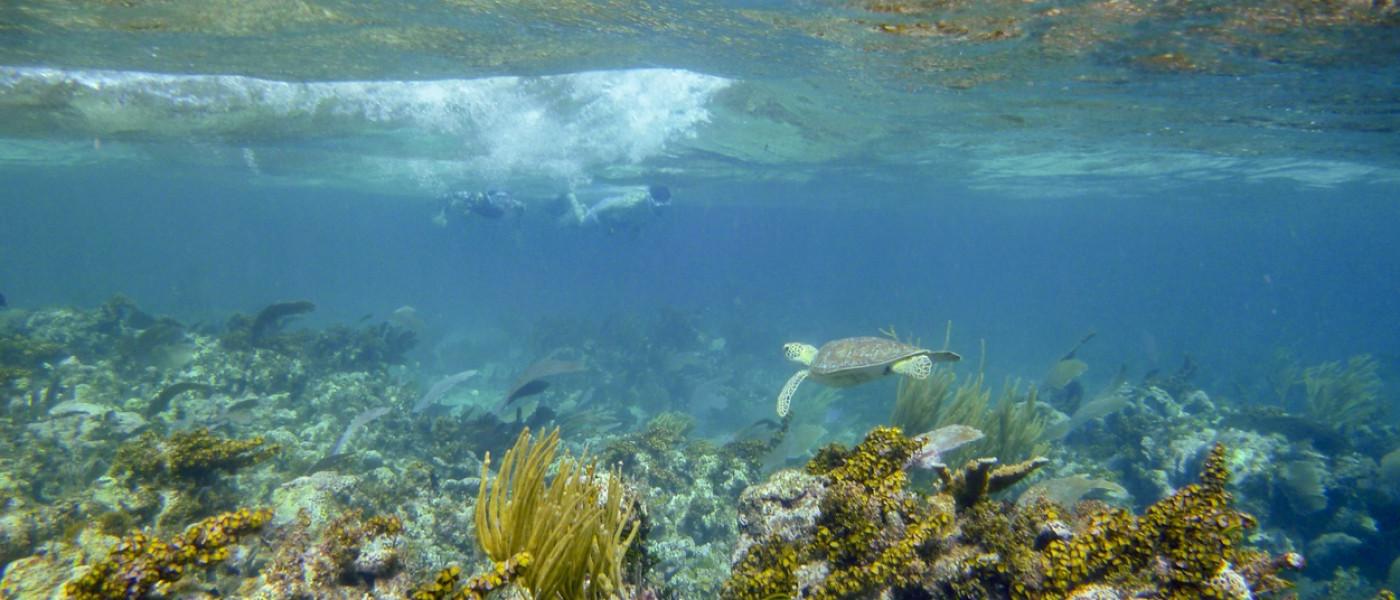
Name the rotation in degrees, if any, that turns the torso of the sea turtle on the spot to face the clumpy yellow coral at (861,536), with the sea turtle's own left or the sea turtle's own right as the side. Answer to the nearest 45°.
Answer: approximately 90° to the sea turtle's own left

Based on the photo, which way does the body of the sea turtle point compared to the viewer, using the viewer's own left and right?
facing to the left of the viewer

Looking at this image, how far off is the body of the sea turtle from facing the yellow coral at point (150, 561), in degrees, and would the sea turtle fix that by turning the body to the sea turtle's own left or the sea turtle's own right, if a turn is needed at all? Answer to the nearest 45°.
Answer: approximately 45° to the sea turtle's own left

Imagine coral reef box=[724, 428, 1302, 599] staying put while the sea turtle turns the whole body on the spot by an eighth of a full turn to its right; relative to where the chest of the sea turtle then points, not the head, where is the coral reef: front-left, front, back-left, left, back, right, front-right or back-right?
back-left

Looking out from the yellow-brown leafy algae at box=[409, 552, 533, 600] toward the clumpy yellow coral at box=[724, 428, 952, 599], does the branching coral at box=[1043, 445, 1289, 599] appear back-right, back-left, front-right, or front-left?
front-right
